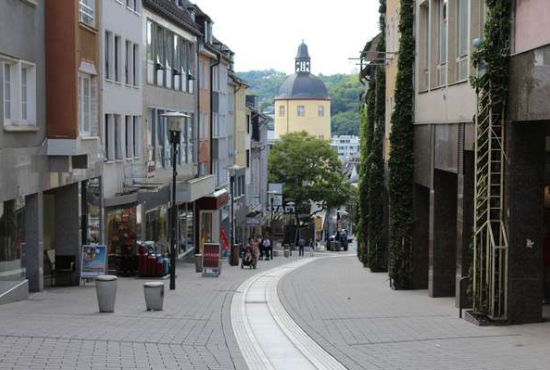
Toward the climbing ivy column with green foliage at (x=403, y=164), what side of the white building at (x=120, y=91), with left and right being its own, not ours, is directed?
front

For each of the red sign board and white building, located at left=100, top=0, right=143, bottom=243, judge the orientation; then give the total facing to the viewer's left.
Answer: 0

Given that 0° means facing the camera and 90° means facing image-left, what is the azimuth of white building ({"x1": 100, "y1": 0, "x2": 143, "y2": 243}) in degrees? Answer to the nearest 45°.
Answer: approximately 315°

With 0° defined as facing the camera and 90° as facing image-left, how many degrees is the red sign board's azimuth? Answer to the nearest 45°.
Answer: approximately 0°

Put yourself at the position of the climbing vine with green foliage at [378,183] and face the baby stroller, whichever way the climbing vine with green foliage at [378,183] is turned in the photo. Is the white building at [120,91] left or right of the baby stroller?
left

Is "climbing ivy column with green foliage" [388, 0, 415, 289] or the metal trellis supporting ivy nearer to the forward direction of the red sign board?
the metal trellis supporting ivy

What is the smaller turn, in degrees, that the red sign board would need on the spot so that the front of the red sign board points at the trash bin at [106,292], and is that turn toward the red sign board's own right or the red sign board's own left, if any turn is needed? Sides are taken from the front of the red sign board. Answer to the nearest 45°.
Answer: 0° — it already faces it

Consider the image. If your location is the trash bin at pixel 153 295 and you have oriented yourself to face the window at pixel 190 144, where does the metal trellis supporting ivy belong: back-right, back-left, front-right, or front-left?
back-right
